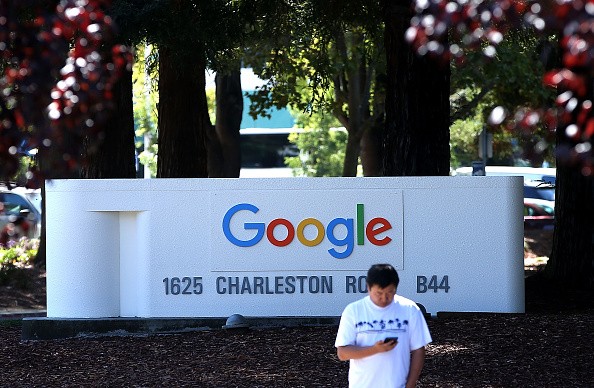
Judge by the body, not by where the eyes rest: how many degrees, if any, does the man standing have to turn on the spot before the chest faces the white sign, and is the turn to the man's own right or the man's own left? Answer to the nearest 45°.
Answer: approximately 180°

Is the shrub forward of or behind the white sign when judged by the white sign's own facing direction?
behind

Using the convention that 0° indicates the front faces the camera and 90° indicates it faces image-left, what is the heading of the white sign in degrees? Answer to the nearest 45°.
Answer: approximately 0°

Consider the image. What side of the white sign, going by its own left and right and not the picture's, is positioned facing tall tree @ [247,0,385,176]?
back

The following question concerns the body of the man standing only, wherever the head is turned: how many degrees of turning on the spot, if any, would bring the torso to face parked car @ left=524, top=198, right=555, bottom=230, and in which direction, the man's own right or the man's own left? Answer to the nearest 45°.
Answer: approximately 180°

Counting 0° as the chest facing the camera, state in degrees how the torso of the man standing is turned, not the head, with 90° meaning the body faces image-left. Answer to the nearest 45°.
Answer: approximately 0°

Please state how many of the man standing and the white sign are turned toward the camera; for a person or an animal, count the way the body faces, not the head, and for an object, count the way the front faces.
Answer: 2

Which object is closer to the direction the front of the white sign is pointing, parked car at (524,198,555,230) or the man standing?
the man standing

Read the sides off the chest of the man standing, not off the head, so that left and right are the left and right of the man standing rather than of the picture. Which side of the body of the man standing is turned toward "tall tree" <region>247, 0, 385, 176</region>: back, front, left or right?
back
